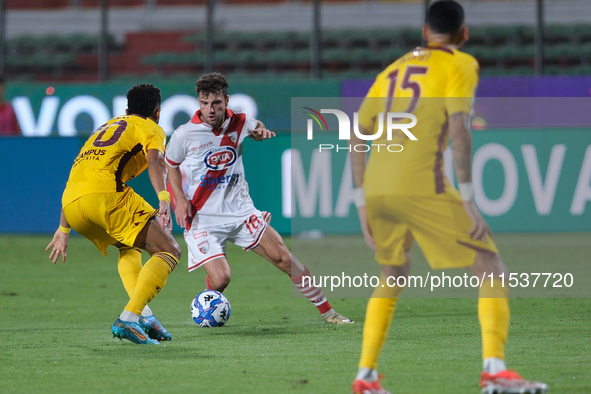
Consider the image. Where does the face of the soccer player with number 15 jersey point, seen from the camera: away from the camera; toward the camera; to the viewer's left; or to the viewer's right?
away from the camera

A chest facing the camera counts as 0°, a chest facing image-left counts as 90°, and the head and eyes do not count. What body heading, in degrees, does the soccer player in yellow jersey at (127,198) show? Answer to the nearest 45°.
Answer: approximately 225°

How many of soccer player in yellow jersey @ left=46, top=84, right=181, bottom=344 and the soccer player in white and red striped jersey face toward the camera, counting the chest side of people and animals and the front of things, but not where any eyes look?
1

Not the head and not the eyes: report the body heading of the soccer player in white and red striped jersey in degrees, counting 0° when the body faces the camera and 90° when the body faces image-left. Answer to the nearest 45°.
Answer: approximately 0°

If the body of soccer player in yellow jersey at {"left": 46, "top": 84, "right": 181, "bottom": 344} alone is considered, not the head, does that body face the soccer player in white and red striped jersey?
yes

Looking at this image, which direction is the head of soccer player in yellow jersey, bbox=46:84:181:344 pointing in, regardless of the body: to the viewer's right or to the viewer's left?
to the viewer's right

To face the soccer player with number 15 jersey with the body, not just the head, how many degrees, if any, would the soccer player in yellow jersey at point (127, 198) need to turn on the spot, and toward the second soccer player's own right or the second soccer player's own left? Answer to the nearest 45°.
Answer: approximately 90° to the second soccer player's own right

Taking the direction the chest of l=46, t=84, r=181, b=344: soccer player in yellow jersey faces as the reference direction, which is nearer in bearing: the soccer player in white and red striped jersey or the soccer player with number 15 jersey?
the soccer player in white and red striped jersey
